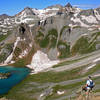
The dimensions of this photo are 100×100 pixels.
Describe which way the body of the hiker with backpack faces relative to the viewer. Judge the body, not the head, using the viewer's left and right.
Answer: facing away from the viewer and to the left of the viewer
